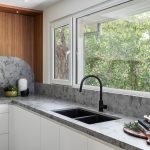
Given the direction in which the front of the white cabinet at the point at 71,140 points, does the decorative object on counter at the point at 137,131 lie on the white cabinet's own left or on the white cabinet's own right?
on the white cabinet's own left

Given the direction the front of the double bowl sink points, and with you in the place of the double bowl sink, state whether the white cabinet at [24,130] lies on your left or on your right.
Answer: on your right

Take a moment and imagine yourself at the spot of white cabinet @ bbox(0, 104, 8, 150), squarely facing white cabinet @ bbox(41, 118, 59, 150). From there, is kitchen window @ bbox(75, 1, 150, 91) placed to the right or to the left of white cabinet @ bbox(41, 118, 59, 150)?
left

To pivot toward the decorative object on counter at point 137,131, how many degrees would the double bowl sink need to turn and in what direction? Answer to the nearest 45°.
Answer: approximately 90° to its left

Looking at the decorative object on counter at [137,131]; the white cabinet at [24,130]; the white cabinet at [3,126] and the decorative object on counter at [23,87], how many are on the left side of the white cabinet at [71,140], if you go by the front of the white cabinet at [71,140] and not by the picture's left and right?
1

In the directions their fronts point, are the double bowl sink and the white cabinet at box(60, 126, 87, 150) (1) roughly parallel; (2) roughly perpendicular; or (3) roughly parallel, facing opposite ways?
roughly parallel

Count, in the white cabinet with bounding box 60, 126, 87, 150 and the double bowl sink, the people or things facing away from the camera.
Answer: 0

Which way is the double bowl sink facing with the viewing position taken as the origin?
facing the viewer and to the left of the viewer

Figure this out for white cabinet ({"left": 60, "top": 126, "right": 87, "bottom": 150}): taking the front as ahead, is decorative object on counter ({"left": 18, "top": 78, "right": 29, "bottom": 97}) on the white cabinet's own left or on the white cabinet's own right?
on the white cabinet's own right

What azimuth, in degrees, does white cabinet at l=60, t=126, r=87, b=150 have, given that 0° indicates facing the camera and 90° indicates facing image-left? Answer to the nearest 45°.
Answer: approximately 45°

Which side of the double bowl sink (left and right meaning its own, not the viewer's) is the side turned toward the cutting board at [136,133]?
left

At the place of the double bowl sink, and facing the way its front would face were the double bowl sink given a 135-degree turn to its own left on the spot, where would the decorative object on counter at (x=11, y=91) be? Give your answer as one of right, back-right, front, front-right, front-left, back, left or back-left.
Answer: back-left

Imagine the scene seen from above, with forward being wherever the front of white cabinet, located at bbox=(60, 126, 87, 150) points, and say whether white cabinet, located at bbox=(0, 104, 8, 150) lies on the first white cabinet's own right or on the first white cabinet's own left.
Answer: on the first white cabinet's own right
